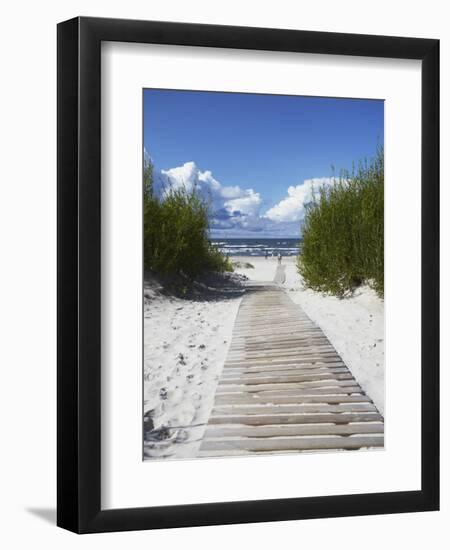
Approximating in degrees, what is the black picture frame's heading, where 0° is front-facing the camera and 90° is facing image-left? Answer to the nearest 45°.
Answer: approximately 315°
